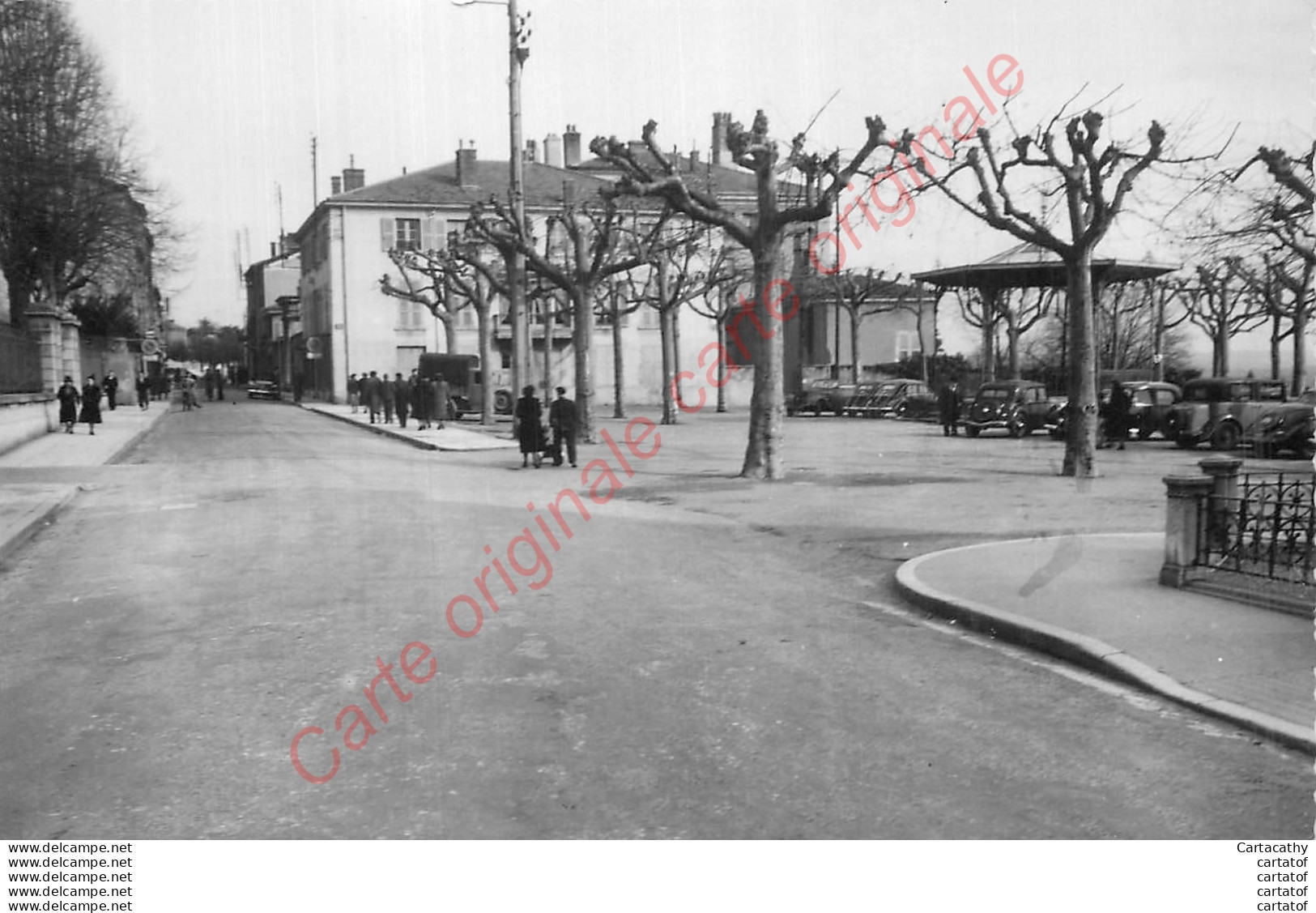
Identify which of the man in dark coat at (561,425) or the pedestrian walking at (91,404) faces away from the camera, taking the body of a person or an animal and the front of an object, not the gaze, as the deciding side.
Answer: the man in dark coat

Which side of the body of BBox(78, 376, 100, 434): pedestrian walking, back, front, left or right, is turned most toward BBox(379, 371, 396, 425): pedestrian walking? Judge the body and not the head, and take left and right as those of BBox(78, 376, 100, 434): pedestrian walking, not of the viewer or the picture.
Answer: left

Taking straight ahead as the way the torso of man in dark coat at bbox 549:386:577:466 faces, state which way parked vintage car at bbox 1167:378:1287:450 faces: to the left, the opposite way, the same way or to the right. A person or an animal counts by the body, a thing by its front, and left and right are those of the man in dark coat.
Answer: to the right

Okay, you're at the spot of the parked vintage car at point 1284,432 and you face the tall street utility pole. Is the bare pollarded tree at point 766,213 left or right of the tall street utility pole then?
left

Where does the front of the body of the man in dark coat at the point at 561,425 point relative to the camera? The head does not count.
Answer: away from the camera
